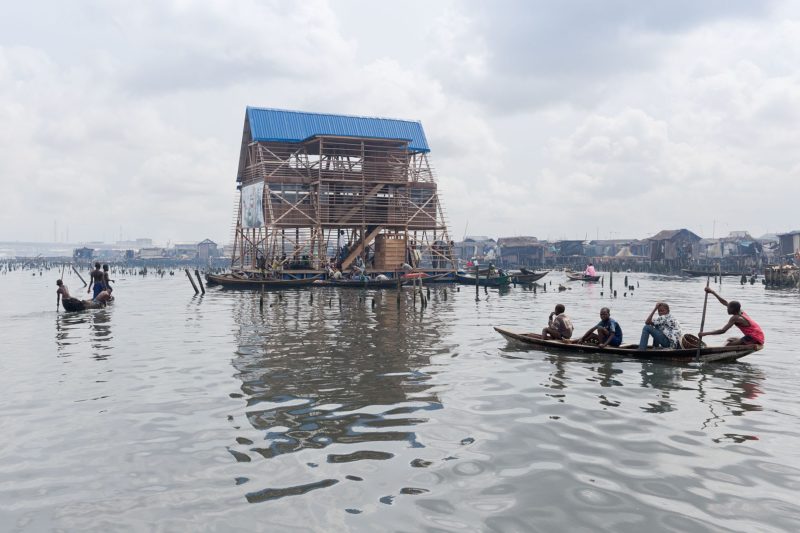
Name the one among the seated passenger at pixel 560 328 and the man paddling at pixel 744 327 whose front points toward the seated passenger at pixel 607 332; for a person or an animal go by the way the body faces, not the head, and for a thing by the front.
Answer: the man paddling

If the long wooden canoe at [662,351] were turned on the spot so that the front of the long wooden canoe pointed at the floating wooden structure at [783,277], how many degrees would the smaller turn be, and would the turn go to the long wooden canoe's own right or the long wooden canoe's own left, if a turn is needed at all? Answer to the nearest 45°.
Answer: approximately 90° to the long wooden canoe's own right

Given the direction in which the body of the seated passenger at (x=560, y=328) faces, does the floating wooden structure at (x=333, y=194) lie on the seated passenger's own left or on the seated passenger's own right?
on the seated passenger's own right

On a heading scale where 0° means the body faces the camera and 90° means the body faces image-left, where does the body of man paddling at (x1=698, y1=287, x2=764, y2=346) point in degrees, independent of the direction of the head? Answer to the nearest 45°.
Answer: approximately 90°

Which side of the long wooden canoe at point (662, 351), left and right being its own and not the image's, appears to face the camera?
left

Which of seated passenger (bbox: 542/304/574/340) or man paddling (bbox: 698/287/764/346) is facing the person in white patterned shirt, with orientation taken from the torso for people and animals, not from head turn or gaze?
the man paddling

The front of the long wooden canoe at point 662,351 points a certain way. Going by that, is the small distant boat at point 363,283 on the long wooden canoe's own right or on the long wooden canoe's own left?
on the long wooden canoe's own right

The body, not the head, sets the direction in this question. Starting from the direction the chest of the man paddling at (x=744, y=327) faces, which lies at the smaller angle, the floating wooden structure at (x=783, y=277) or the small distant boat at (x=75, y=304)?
the small distant boat

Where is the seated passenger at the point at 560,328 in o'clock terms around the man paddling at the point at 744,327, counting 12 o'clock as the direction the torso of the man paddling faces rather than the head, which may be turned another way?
The seated passenger is roughly at 12 o'clock from the man paddling.

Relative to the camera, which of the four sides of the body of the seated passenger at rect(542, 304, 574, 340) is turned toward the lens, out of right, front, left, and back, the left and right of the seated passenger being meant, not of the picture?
left

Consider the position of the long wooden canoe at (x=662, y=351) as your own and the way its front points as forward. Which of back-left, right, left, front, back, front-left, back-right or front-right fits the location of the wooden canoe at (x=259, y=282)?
front-right

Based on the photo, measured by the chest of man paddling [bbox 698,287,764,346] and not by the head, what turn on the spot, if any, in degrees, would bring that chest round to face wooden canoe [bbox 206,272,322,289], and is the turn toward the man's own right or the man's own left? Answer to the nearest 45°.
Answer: approximately 45° to the man's own right
